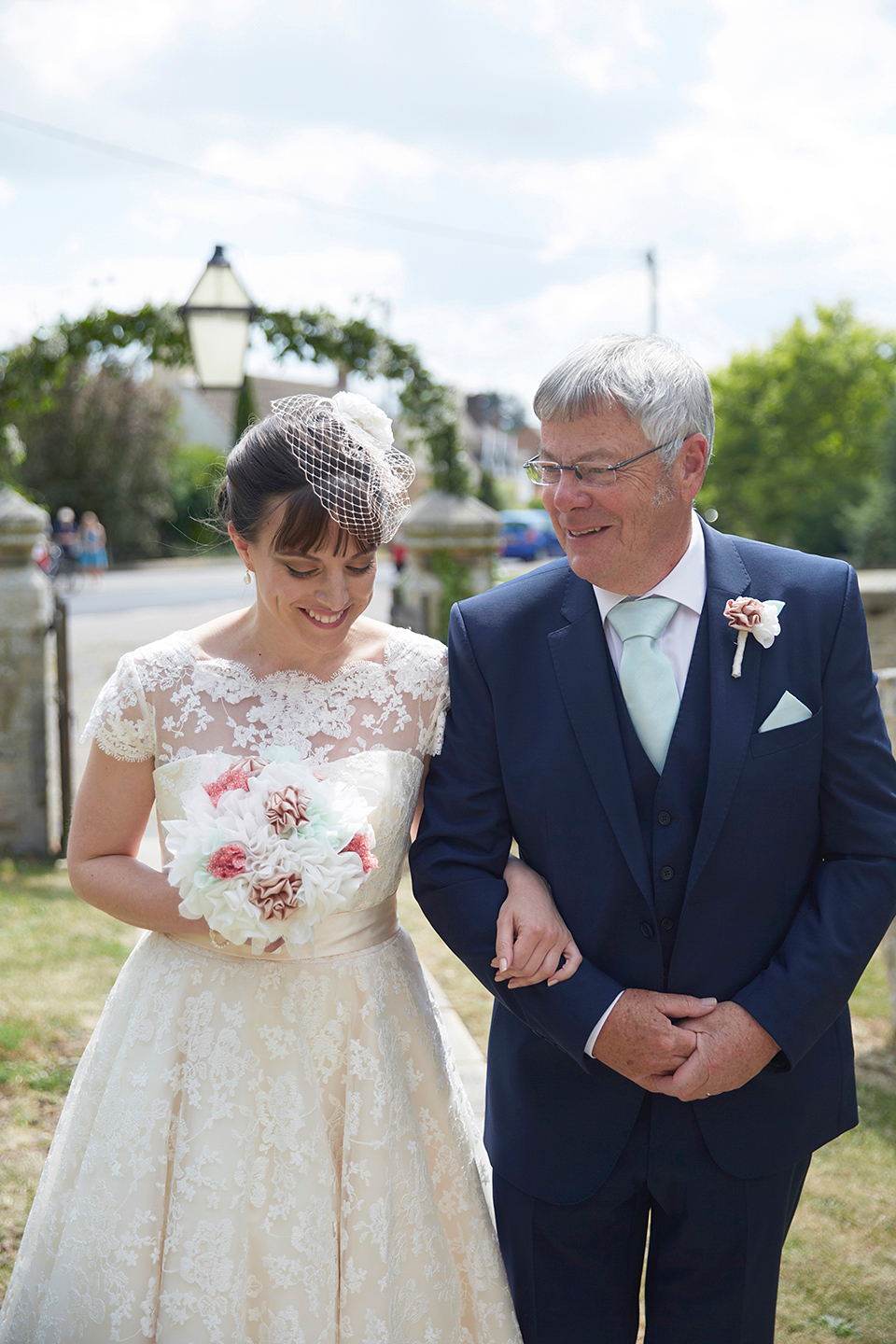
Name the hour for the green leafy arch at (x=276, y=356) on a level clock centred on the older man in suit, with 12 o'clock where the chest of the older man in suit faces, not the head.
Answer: The green leafy arch is roughly at 5 o'clock from the older man in suit.

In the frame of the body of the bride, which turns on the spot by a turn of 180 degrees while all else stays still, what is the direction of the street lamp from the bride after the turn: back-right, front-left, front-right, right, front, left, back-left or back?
front

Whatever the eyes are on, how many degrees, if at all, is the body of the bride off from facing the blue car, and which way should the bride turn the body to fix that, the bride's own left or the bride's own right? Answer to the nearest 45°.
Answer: approximately 180°

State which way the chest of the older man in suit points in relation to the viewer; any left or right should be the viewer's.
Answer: facing the viewer

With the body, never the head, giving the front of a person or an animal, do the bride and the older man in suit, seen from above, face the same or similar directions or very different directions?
same or similar directions

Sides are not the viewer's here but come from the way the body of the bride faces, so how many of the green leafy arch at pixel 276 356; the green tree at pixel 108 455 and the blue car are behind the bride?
3

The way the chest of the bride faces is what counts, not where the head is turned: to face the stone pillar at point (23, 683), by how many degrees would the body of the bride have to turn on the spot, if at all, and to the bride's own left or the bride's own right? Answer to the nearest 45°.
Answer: approximately 180°

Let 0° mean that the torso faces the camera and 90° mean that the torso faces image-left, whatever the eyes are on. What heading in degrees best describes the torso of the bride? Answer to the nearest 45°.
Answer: approximately 0°

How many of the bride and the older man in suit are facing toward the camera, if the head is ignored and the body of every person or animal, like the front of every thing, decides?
2

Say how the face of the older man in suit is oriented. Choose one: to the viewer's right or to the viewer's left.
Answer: to the viewer's left

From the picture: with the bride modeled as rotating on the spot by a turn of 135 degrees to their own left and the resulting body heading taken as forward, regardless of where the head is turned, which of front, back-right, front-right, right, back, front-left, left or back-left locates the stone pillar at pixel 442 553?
front-left

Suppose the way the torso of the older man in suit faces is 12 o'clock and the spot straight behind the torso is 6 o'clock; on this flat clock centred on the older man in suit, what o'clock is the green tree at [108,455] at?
The green tree is roughly at 5 o'clock from the older man in suit.
